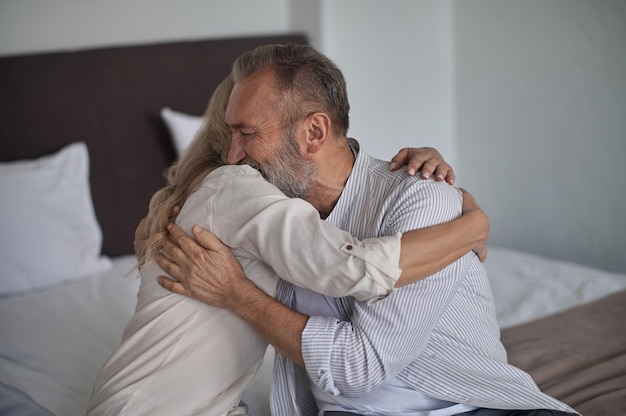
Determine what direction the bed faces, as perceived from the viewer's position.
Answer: facing the viewer and to the right of the viewer
